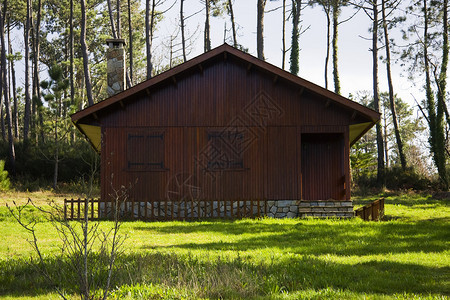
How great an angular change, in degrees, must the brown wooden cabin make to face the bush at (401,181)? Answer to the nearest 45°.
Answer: approximately 135° to its left

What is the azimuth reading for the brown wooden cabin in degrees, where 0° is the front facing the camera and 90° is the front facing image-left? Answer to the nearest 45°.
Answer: approximately 0°

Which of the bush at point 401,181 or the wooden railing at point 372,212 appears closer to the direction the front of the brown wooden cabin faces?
the wooden railing

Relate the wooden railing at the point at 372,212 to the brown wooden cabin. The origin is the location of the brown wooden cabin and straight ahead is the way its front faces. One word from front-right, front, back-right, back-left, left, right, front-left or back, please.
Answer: left
